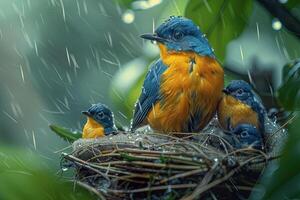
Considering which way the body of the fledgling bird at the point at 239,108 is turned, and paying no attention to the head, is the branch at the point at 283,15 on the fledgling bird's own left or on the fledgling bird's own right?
on the fledgling bird's own left

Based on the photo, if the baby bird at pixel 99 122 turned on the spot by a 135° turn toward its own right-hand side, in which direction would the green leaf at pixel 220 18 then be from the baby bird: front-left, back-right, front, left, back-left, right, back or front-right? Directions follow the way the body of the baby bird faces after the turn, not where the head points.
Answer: right

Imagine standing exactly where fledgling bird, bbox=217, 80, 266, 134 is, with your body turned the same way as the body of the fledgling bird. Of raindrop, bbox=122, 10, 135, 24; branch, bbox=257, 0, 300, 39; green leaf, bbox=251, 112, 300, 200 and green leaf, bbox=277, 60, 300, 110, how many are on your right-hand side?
1

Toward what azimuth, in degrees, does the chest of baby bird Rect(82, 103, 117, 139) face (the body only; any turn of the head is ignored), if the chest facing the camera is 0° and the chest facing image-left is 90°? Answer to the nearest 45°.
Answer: approximately 90°

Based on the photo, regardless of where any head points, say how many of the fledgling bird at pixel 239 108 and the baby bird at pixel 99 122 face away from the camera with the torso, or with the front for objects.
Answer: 0

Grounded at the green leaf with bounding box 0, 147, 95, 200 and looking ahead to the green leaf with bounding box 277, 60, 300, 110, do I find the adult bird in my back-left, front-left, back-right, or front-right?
front-left

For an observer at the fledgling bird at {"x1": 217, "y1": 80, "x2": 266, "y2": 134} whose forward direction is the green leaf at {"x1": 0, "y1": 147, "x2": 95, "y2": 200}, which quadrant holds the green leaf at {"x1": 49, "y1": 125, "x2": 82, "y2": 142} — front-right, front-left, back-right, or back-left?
front-right

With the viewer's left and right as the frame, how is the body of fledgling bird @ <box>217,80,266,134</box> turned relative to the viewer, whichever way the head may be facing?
facing the viewer and to the left of the viewer

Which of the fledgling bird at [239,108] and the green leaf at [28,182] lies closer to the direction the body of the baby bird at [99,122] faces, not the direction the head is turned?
the green leaf

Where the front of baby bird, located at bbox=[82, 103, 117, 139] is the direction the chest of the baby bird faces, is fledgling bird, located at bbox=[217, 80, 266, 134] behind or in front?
behind
